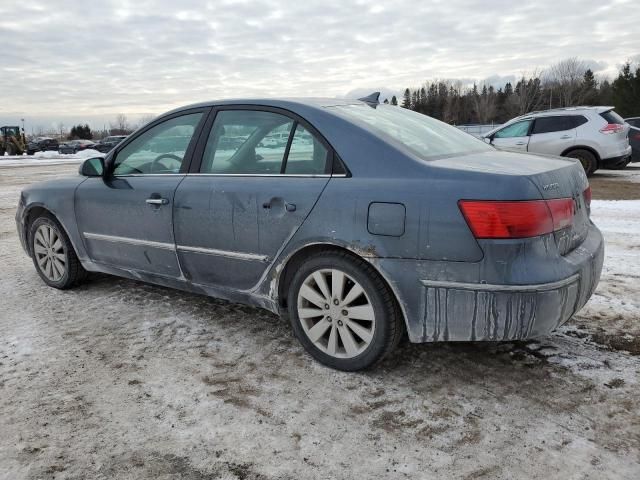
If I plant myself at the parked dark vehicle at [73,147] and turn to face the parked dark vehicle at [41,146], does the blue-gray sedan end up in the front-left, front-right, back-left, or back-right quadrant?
back-left

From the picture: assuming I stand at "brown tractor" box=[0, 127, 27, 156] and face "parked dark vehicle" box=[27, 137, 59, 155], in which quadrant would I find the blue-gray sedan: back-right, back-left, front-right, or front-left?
back-right

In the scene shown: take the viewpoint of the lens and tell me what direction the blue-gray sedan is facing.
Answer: facing away from the viewer and to the left of the viewer

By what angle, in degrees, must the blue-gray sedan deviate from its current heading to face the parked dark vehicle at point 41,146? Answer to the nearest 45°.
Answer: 0° — it already faces it

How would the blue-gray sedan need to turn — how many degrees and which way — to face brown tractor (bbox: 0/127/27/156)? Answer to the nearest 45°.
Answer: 0° — it already faces it

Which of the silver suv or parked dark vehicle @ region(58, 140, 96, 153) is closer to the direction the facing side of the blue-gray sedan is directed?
the parked dark vehicle

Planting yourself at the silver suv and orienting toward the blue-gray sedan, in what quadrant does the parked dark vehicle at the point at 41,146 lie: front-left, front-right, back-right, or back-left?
back-right

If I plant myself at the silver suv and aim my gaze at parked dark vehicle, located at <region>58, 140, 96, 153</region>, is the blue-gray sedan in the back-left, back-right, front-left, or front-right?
back-left
